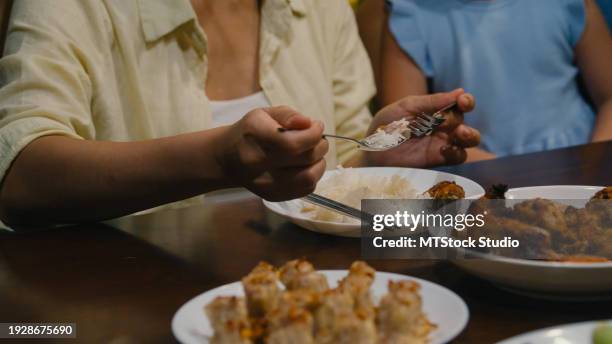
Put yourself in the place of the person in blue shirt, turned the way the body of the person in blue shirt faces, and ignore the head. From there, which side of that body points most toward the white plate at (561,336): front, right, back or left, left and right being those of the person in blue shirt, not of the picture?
front

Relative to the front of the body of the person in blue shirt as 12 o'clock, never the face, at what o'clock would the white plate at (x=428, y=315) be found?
The white plate is roughly at 12 o'clock from the person in blue shirt.

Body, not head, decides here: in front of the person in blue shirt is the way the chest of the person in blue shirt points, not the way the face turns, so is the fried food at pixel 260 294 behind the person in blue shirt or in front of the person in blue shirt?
in front

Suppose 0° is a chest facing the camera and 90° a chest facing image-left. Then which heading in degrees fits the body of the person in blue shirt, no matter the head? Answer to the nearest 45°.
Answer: approximately 0°

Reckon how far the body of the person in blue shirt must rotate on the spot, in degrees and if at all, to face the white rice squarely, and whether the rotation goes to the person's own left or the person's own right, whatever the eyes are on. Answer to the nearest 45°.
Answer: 0° — they already face it

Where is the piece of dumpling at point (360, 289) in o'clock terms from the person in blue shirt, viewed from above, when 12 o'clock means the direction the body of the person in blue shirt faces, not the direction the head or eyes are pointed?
The piece of dumpling is roughly at 12 o'clock from the person in blue shirt.

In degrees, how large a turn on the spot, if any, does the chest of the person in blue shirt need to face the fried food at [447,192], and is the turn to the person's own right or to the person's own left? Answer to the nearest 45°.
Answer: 0° — they already face it

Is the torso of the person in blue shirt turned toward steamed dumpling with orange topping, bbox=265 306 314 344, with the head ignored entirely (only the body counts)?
yes

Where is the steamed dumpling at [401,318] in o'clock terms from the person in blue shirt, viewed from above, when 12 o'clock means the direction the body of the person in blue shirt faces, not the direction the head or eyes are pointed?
The steamed dumpling is roughly at 12 o'clock from the person in blue shirt.

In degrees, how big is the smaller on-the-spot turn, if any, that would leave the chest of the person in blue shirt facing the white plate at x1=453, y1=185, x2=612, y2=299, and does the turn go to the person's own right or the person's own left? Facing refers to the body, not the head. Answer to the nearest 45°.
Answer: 0° — they already face it

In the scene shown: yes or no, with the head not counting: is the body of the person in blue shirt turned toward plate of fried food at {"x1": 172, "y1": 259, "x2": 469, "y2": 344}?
yes
